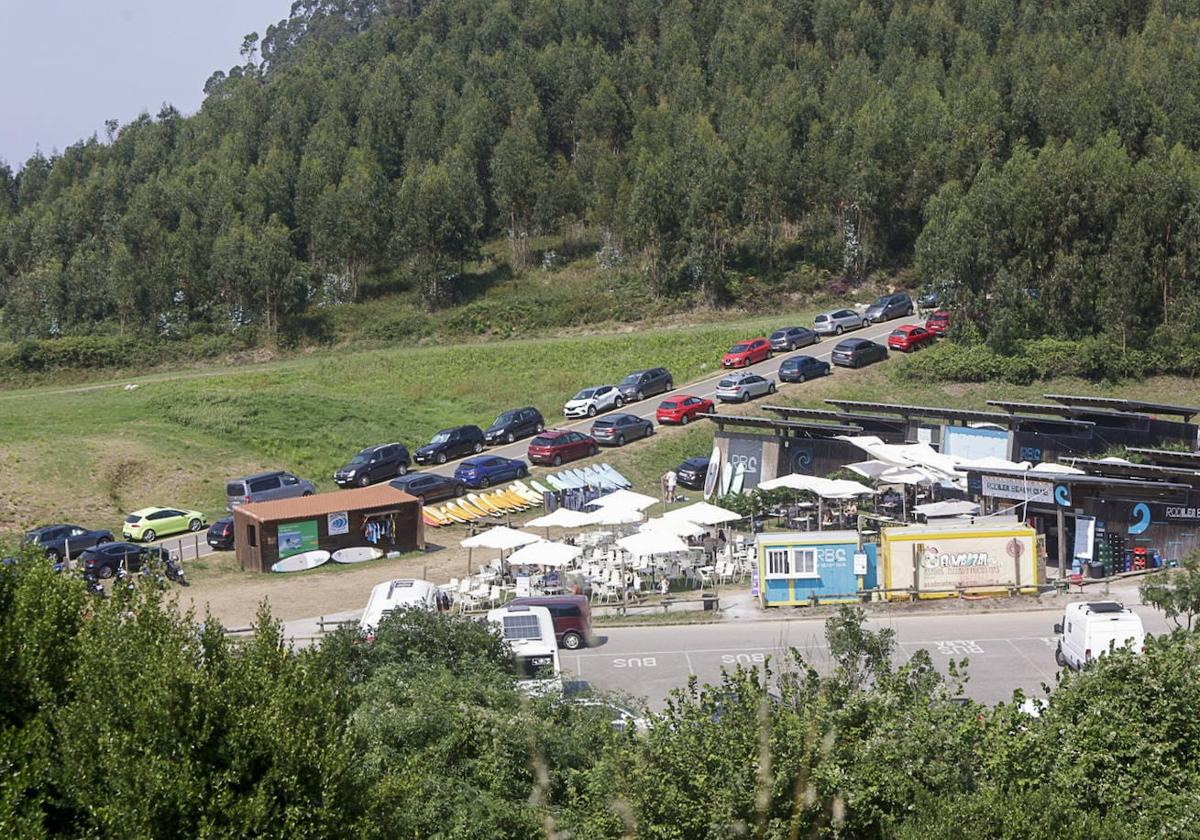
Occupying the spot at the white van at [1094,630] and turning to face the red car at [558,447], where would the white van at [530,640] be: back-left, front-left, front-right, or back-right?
front-left

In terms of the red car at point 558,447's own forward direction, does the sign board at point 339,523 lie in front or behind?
behind

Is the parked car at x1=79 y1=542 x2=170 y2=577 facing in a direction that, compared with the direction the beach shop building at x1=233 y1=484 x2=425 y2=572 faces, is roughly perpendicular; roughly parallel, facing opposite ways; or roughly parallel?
roughly perpendicular

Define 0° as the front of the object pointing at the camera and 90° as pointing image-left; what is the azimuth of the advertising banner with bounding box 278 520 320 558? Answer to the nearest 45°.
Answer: approximately 315°

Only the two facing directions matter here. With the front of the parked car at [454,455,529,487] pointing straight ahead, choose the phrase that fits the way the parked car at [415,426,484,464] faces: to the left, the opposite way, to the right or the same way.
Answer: the opposite way
